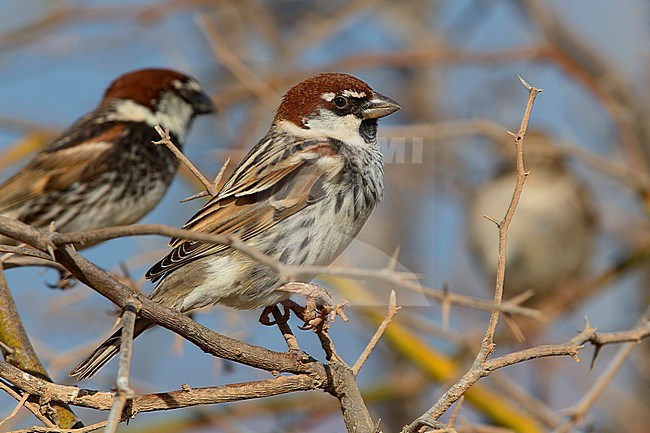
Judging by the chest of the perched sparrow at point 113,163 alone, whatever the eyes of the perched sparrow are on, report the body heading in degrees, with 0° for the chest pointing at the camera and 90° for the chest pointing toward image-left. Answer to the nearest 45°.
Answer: approximately 270°

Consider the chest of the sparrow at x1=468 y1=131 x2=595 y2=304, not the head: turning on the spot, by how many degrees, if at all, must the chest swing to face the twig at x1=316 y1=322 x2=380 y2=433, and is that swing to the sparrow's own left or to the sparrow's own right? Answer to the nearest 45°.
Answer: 0° — it already faces it

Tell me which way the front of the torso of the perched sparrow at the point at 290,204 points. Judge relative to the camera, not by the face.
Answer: to the viewer's right

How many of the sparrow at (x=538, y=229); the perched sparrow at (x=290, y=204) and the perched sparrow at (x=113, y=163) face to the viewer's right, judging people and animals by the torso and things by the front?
2

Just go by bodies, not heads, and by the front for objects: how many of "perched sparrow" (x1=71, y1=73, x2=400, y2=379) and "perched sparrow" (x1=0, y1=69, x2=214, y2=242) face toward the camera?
0

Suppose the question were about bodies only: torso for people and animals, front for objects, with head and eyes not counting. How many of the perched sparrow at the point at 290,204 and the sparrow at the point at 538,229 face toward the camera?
1

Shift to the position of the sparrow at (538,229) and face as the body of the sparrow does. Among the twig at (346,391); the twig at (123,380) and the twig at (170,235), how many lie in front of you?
3
